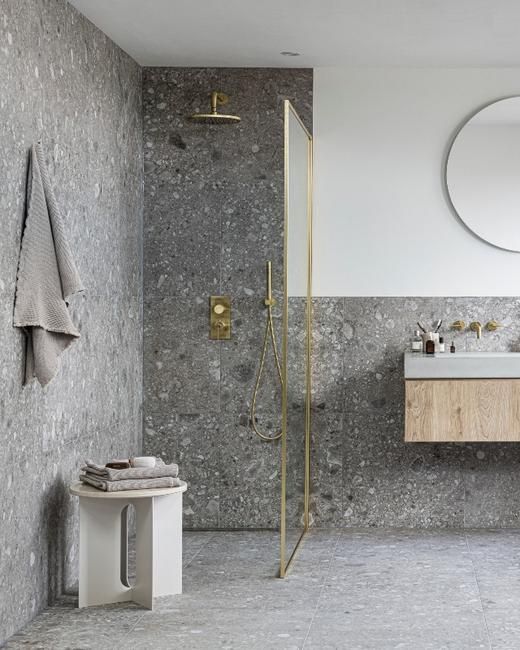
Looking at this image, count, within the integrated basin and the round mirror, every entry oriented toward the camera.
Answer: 2

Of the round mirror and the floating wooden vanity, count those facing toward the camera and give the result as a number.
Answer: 2

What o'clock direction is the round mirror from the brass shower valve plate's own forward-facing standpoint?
The round mirror is roughly at 9 o'clock from the brass shower valve plate.

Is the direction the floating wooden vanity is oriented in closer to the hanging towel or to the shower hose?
the hanging towel

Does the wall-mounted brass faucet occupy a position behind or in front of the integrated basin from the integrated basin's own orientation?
behind

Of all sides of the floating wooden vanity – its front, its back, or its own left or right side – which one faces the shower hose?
right

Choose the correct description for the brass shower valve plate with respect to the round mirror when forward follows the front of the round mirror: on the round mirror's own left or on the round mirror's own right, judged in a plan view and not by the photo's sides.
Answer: on the round mirror's own right

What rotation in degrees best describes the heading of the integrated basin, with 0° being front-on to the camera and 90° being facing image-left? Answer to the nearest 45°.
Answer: approximately 0°

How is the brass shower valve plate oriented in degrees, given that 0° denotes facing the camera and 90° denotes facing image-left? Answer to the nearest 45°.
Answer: approximately 0°
